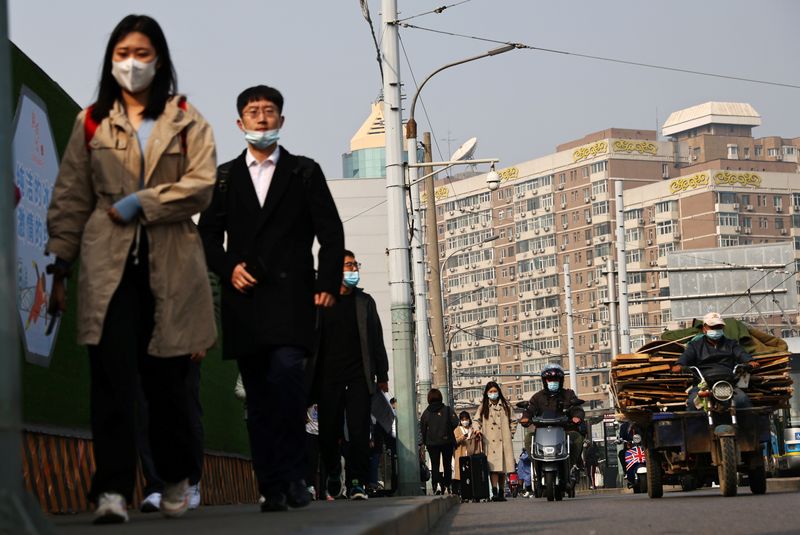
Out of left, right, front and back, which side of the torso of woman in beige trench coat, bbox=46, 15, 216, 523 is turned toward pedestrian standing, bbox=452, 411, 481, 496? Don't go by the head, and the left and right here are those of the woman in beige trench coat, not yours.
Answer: back

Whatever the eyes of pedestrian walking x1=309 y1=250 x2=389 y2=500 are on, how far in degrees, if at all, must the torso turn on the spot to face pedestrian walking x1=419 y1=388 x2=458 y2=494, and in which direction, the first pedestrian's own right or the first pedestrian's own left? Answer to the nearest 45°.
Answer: approximately 180°

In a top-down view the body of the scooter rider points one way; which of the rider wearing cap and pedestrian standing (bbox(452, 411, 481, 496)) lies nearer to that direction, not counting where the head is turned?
the rider wearing cap

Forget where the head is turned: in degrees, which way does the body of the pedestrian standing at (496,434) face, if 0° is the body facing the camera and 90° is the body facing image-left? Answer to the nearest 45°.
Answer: approximately 0°

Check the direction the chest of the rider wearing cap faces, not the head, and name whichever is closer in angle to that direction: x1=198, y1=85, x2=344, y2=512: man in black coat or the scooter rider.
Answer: the man in black coat

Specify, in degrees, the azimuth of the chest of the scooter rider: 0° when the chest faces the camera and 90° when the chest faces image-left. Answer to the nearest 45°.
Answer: approximately 0°

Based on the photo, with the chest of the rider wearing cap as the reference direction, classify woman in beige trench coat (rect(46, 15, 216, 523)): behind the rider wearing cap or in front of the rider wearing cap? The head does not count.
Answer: in front

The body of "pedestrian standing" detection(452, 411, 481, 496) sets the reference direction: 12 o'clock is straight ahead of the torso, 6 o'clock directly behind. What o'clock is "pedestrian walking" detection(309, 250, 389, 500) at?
"pedestrian walking" detection(309, 250, 389, 500) is roughly at 12 o'clock from "pedestrian standing" detection(452, 411, 481, 496).
